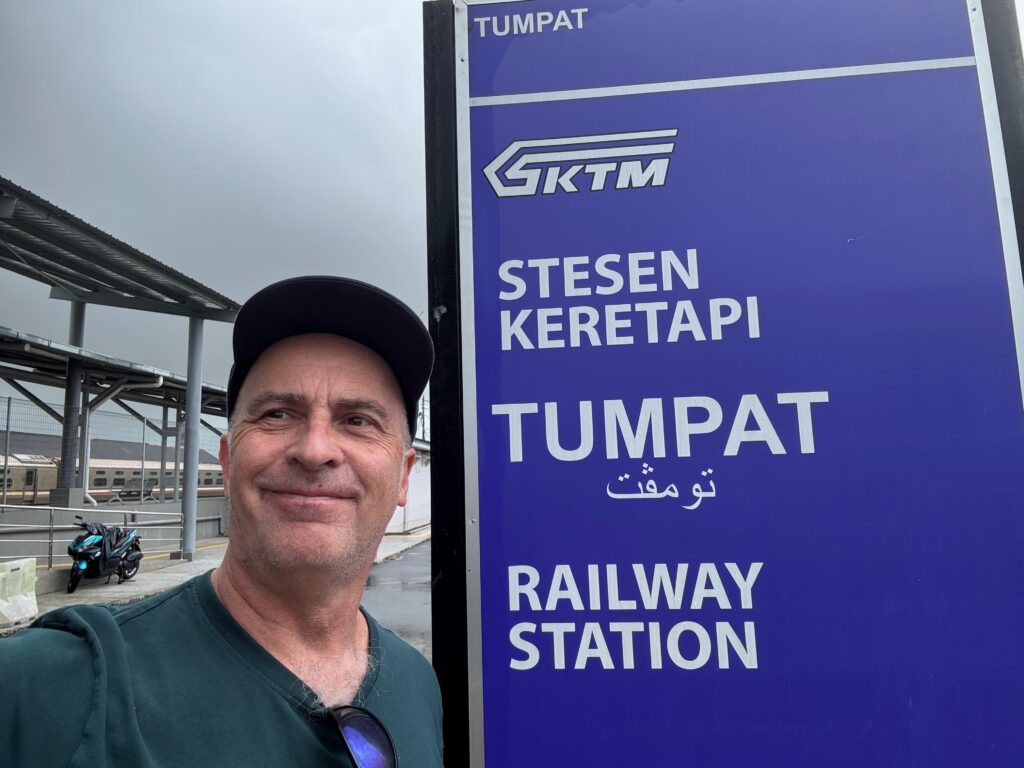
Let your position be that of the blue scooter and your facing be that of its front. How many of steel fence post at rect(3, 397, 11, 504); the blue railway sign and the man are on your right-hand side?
1

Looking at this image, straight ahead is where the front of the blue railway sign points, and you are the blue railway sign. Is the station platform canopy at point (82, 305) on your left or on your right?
on your right

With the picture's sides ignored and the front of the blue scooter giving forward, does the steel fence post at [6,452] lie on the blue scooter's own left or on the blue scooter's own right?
on the blue scooter's own right

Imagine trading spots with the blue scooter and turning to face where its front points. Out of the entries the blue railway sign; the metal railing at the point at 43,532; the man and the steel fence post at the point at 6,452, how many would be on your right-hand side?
2

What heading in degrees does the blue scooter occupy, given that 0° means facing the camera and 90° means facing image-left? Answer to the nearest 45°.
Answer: approximately 45°

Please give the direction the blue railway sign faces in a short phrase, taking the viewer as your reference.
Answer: facing the viewer

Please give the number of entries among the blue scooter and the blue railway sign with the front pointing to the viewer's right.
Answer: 0

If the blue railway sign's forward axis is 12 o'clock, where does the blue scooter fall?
The blue scooter is roughly at 4 o'clock from the blue railway sign.

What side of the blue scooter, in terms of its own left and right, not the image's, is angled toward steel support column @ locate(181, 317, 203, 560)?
back

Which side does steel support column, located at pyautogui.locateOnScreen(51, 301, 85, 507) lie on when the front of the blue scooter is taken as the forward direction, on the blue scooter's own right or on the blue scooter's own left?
on the blue scooter's own right

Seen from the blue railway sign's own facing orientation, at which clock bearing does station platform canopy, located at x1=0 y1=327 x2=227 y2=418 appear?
The station platform canopy is roughly at 4 o'clock from the blue railway sign.

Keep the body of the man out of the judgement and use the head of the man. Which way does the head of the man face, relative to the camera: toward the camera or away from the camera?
toward the camera

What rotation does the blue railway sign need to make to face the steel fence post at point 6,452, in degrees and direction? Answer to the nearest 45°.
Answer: approximately 135° to its right

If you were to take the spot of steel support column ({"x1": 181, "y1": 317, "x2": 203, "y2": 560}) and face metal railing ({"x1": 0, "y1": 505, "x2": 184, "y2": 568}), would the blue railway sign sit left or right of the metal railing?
left
